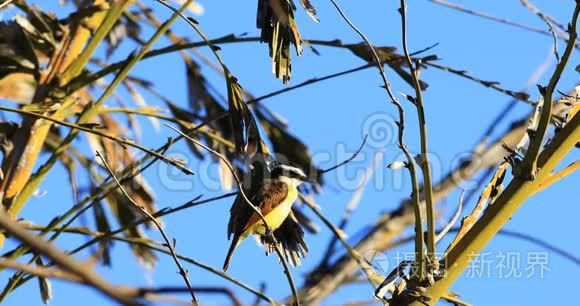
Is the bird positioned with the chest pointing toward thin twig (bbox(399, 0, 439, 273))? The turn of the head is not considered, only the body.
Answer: no

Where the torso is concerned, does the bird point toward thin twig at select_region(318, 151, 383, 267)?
no

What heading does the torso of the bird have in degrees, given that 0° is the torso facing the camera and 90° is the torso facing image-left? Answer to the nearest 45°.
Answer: approximately 270°

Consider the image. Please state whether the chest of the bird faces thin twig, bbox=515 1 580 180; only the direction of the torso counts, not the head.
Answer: no

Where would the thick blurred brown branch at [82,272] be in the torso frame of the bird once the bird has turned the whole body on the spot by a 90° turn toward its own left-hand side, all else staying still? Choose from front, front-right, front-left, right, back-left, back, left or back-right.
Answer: back
